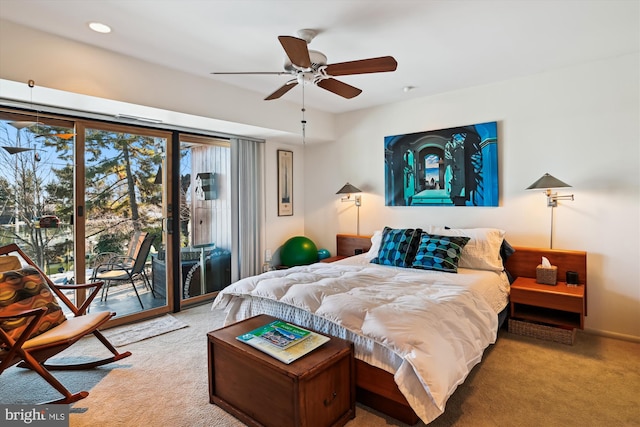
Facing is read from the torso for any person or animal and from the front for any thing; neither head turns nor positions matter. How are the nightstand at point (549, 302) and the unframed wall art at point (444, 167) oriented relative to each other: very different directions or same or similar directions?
same or similar directions

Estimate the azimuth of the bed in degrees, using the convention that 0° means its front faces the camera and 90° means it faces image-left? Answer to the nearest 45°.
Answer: approximately 45°

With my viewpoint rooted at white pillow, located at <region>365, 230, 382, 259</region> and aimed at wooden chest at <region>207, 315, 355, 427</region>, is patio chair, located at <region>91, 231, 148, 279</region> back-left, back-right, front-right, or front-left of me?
front-right

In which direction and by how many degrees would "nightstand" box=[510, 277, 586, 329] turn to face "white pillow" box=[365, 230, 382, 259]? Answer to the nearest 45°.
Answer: approximately 45° to its right

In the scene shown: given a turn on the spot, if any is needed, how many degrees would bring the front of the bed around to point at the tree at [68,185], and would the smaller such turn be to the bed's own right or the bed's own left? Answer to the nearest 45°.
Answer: approximately 45° to the bed's own right

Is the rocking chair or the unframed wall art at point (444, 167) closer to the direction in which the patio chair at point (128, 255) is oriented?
the rocking chair

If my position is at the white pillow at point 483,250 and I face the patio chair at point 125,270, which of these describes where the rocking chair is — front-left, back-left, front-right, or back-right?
front-left

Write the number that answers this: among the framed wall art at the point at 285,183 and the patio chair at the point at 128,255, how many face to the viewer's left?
1

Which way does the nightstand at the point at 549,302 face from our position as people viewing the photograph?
facing the viewer and to the left of the viewer

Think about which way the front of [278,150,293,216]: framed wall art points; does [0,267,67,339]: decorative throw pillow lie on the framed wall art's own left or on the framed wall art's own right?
on the framed wall art's own right

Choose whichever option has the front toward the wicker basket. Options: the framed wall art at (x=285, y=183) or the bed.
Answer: the framed wall art

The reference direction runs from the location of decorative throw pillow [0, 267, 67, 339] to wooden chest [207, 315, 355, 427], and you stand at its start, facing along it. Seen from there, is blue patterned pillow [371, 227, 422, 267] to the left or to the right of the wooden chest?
left

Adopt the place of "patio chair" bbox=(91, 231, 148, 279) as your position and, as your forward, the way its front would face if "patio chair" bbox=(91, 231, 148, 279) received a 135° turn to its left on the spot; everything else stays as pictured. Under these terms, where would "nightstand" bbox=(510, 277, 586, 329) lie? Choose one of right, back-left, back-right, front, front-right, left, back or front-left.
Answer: front

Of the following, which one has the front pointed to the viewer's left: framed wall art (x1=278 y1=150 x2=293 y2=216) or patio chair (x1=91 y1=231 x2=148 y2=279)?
the patio chair

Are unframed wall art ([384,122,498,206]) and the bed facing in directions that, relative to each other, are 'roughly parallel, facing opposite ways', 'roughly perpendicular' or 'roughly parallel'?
roughly parallel

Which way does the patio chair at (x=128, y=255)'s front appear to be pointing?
to the viewer's left

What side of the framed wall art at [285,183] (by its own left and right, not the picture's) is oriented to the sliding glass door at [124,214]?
right
